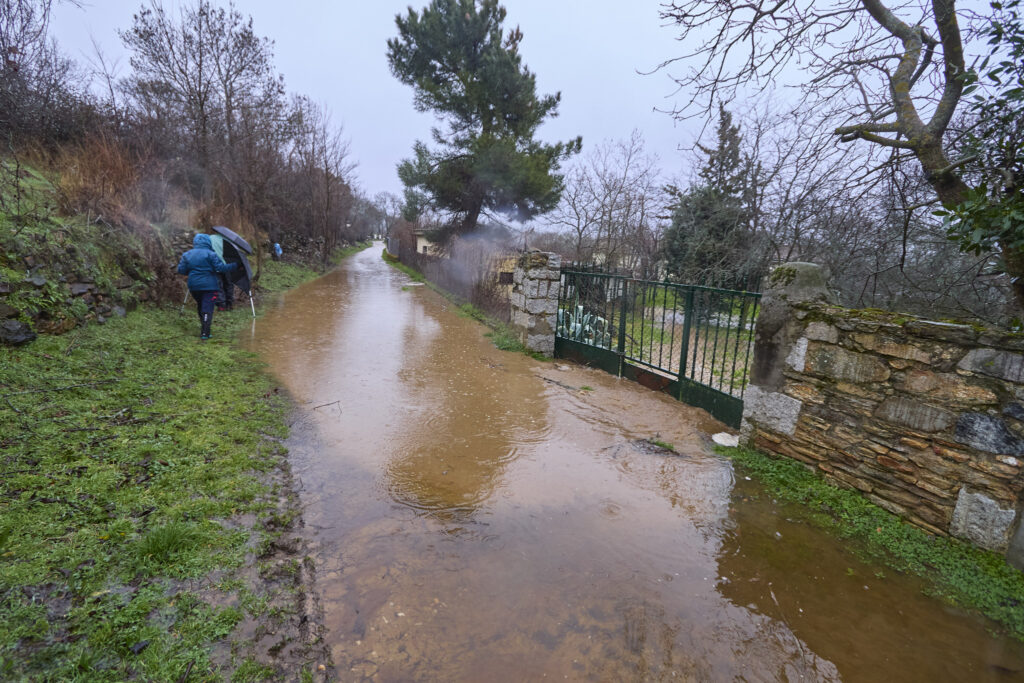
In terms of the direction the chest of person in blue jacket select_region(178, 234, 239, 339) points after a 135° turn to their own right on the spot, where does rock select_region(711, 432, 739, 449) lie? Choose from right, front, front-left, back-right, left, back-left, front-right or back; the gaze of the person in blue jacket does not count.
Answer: front

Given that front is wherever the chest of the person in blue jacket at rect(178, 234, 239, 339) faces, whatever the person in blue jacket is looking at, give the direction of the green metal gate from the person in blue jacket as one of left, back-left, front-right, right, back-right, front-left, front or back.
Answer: back-right

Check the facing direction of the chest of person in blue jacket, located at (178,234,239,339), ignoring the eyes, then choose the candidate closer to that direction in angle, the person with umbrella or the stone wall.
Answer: the person with umbrella

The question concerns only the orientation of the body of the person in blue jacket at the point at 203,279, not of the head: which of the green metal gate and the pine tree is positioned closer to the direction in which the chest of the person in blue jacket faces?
the pine tree

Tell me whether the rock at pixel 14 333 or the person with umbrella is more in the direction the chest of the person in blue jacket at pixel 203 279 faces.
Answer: the person with umbrella

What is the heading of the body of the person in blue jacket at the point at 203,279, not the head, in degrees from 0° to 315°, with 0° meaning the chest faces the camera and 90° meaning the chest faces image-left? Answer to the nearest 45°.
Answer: approximately 180°

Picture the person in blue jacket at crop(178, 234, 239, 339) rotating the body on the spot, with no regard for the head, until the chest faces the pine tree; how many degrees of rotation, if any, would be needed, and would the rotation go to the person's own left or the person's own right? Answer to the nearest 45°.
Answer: approximately 45° to the person's own right

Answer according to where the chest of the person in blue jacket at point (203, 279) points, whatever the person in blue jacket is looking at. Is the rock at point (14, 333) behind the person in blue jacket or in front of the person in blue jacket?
behind
